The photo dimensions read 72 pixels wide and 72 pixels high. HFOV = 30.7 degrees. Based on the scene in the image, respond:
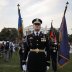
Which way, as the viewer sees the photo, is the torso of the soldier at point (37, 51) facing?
toward the camera

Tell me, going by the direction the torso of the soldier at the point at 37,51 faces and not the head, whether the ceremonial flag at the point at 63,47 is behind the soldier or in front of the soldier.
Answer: behind
